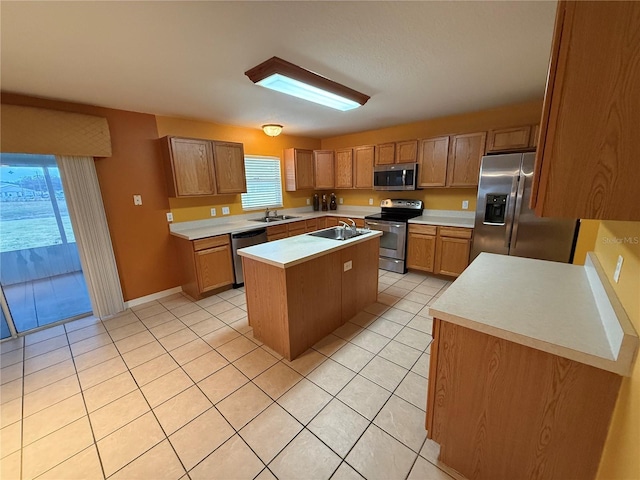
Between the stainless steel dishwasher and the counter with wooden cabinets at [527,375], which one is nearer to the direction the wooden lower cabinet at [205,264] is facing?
the counter with wooden cabinets

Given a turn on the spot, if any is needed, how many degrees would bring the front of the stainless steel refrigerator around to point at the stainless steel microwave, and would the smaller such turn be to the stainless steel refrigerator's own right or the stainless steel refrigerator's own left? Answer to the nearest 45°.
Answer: approximately 90° to the stainless steel refrigerator's own right

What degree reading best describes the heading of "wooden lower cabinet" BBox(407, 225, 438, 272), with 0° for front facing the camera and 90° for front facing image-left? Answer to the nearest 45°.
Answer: approximately 0°

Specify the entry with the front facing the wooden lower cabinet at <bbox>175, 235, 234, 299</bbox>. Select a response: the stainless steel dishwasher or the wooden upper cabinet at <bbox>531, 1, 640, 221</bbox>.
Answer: the wooden upper cabinet

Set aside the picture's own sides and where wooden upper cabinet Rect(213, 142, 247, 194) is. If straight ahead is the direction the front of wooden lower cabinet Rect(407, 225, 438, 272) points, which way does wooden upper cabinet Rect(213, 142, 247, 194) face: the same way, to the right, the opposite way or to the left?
to the left

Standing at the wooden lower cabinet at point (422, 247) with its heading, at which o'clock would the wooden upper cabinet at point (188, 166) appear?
The wooden upper cabinet is roughly at 2 o'clock from the wooden lower cabinet.

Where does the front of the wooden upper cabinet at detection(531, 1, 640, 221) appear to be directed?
to the viewer's left

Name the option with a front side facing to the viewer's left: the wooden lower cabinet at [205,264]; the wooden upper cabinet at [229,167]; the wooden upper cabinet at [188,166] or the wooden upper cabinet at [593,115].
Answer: the wooden upper cabinet at [593,115]

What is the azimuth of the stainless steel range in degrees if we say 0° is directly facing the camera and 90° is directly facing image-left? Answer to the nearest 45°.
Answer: approximately 45°
